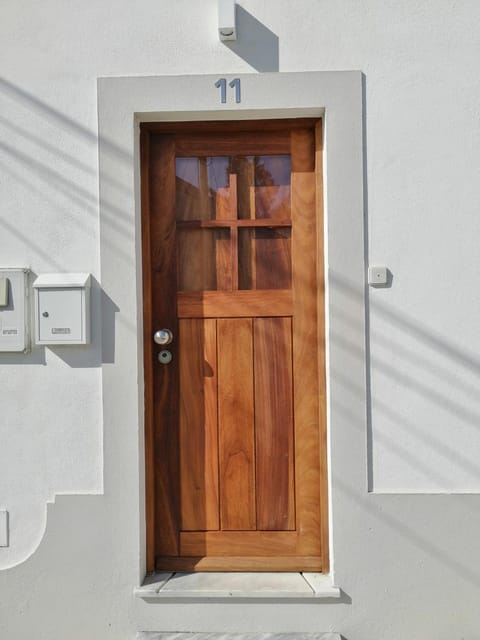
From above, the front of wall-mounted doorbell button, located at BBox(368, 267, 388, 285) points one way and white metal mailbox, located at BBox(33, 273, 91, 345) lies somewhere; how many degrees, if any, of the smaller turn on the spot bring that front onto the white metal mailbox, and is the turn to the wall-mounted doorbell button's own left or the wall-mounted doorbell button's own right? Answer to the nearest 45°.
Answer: approximately 90° to the wall-mounted doorbell button's own right

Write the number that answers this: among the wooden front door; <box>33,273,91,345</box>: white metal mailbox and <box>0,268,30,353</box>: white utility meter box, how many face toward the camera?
3

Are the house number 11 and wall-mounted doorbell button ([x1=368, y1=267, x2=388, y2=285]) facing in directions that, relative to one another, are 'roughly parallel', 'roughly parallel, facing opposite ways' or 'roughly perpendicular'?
roughly parallel

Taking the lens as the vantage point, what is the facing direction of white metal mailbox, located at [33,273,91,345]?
facing the viewer

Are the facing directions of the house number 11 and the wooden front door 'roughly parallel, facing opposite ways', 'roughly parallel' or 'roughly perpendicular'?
roughly parallel

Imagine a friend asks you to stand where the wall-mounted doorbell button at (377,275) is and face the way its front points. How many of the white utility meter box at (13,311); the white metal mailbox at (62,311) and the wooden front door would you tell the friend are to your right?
3

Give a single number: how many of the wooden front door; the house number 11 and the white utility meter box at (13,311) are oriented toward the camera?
3

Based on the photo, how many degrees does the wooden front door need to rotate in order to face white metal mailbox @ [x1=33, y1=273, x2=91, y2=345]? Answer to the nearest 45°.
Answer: approximately 90° to its right

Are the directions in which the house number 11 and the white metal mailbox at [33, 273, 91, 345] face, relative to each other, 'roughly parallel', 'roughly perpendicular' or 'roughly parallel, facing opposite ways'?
roughly parallel

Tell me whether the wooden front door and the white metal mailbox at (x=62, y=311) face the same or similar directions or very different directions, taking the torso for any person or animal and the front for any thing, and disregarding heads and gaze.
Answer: same or similar directions

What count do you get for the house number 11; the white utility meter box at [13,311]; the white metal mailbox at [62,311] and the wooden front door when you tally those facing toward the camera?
4

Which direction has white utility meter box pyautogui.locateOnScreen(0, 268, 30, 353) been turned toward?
toward the camera

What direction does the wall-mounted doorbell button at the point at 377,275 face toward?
toward the camera
